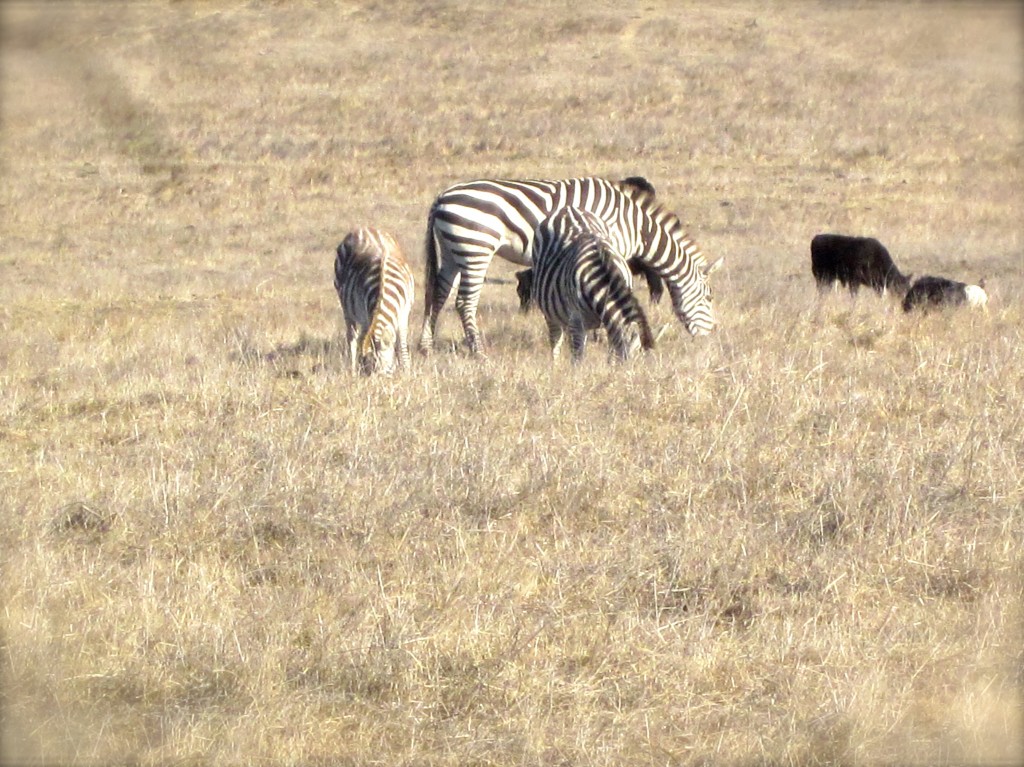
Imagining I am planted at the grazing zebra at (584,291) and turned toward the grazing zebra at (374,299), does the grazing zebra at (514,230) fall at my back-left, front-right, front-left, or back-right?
front-right

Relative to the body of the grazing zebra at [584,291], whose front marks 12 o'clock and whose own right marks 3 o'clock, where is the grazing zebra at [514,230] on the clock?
the grazing zebra at [514,230] is roughly at 7 o'clock from the grazing zebra at [584,291].

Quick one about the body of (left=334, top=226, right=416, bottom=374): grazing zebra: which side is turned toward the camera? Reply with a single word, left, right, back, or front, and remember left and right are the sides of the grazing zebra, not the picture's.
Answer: front

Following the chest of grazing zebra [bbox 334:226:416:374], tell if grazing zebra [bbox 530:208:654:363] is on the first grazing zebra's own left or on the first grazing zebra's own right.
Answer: on the first grazing zebra's own left

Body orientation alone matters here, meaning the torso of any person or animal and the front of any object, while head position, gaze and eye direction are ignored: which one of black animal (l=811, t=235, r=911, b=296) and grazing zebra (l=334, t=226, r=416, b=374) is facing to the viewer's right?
the black animal

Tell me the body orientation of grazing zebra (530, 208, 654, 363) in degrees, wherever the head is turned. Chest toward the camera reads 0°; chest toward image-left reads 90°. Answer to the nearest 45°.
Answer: approximately 315°

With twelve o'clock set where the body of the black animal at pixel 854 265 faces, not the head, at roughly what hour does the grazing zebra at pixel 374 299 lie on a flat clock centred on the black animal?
The grazing zebra is roughly at 4 o'clock from the black animal.

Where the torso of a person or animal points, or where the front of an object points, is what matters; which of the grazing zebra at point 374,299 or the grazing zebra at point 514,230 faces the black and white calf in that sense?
the grazing zebra at point 514,230

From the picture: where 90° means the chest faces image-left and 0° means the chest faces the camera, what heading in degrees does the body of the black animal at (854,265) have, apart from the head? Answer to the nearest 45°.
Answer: approximately 270°

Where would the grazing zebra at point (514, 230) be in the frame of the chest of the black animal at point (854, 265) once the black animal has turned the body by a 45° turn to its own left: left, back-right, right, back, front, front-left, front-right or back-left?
back

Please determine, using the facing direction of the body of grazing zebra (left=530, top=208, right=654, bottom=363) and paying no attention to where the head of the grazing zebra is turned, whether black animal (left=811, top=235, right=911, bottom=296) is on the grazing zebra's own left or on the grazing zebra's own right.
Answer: on the grazing zebra's own left

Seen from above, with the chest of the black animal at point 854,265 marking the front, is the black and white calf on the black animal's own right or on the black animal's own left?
on the black animal's own right

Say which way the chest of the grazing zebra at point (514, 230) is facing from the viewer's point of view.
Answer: to the viewer's right

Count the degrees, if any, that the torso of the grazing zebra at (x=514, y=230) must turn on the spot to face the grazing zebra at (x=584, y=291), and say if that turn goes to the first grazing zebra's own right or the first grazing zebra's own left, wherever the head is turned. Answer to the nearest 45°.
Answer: approximately 90° to the first grazing zebra's own right

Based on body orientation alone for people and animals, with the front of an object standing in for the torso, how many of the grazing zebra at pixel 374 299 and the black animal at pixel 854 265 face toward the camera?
1
